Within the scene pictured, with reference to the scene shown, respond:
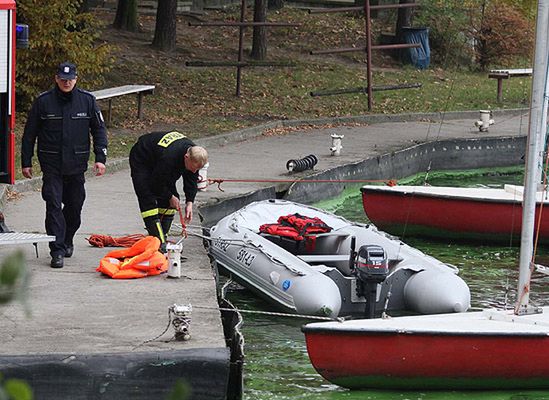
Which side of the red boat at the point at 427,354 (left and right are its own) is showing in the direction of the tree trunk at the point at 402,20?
right

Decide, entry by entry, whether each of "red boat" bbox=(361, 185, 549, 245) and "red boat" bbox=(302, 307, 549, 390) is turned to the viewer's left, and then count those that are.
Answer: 2

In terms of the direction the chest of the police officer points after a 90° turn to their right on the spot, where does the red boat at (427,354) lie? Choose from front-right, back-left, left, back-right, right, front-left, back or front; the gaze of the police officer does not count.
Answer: back-left

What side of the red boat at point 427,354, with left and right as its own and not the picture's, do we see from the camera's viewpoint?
left

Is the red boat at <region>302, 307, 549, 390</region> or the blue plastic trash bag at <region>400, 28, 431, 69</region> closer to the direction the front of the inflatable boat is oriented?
the blue plastic trash bag

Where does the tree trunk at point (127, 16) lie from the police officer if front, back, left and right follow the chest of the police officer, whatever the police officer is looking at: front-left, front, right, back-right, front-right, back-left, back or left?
back

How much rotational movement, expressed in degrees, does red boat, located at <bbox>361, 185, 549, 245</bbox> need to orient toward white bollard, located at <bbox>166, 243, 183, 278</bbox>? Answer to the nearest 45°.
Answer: approximately 90° to its left

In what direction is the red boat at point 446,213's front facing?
to the viewer's left

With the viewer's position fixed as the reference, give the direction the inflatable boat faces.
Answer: facing away from the viewer and to the left of the viewer

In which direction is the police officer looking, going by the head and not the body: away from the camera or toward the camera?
toward the camera

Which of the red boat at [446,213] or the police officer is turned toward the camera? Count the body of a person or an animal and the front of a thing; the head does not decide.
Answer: the police officer

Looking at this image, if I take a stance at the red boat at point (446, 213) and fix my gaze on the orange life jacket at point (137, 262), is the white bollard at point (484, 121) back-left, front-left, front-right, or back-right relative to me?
back-right

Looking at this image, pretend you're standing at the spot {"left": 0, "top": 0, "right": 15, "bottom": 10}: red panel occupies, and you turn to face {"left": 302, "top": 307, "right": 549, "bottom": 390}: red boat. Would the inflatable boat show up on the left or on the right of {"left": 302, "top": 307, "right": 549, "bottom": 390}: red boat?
left

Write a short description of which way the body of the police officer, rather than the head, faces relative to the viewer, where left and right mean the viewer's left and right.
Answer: facing the viewer

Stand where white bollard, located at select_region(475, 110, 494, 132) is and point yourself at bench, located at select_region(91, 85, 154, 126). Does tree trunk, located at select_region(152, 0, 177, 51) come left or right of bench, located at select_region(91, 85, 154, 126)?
right

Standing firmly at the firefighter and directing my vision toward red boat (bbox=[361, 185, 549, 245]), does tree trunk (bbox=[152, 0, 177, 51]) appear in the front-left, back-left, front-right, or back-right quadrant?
front-left

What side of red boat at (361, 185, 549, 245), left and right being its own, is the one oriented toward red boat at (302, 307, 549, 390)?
left

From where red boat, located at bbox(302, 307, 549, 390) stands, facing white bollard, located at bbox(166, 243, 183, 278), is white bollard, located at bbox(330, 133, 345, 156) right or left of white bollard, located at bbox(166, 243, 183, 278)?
right
